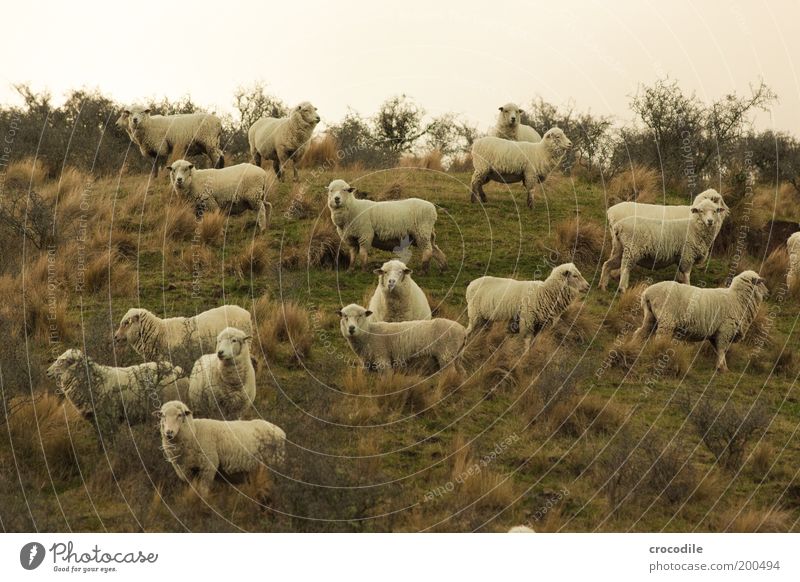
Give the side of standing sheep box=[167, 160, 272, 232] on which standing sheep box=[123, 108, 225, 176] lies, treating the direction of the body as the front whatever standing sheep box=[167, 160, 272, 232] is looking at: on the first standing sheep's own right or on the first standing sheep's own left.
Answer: on the first standing sheep's own right

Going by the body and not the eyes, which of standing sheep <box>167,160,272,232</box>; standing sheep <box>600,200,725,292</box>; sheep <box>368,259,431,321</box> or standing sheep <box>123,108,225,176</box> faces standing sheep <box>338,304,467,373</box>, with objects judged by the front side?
the sheep

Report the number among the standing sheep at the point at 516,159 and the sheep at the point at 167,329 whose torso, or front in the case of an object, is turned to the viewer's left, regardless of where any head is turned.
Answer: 1

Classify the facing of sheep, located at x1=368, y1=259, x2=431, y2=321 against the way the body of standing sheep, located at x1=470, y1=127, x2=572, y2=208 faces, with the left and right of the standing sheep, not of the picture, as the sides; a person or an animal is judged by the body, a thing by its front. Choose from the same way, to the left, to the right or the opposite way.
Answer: to the right

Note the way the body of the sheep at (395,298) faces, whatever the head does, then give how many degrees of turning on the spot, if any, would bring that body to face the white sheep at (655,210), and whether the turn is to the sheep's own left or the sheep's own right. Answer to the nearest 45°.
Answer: approximately 135° to the sheep's own left

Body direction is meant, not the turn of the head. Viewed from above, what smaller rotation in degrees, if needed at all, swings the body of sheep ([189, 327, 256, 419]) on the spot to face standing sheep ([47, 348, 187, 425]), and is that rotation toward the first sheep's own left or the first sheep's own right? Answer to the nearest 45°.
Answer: approximately 135° to the first sheep's own right

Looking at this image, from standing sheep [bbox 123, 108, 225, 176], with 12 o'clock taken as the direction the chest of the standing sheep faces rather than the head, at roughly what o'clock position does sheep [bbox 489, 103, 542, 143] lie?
The sheep is roughly at 6 o'clock from the standing sheep.

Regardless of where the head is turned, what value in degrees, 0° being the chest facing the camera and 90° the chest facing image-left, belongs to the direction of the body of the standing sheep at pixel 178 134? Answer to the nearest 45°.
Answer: approximately 90°

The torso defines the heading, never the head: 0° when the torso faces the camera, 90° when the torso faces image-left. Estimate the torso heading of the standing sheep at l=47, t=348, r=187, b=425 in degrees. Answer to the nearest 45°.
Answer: approximately 90°

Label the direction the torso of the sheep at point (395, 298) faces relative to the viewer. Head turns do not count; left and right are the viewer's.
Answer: facing the viewer

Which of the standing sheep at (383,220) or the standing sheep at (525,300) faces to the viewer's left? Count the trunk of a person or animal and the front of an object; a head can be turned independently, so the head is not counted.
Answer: the standing sheep at (383,220)

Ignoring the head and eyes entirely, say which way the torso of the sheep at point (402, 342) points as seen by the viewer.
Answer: to the viewer's left

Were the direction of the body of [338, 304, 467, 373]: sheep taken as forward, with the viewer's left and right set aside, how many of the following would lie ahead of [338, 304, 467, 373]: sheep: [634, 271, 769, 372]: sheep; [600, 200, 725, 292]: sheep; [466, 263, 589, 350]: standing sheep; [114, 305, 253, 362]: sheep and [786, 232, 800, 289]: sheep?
1

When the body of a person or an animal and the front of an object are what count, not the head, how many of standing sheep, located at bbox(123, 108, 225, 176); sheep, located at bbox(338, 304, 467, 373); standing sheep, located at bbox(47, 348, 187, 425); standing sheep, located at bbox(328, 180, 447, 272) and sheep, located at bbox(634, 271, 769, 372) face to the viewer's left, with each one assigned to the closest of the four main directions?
4
